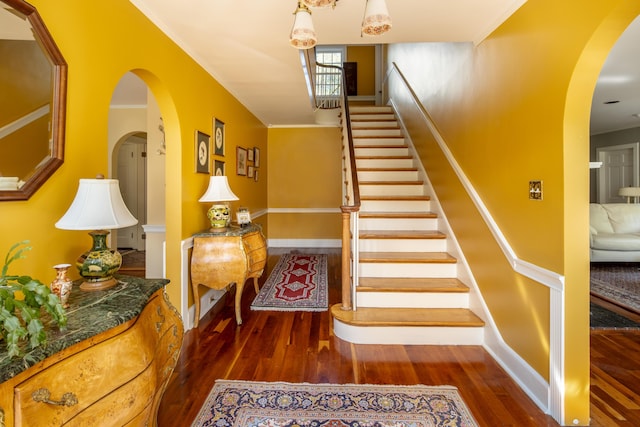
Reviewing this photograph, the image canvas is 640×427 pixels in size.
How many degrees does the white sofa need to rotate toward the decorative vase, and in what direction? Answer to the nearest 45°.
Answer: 0° — it already faces it

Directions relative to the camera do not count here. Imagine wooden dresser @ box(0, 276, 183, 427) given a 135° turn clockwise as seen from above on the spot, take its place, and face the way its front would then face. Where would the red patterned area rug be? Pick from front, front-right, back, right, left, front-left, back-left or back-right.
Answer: back-right

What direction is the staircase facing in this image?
toward the camera

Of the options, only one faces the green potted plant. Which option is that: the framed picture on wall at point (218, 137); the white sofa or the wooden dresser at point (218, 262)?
the white sofa

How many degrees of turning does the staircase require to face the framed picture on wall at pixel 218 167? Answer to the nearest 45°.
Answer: approximately 90° to its right

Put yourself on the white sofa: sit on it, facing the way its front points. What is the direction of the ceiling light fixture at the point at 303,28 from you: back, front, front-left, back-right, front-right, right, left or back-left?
front

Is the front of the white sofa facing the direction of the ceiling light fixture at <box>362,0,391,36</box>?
yes

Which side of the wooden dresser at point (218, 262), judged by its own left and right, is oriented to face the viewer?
right

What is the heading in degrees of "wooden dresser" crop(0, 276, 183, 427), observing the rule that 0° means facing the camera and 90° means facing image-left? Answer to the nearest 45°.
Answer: approximately 315°

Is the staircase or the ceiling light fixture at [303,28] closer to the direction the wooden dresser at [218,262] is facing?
the staircase

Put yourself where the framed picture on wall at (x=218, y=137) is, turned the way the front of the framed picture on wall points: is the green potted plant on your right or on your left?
on your right

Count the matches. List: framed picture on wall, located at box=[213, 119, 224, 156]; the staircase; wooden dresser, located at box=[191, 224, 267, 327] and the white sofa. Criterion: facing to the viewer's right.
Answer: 2

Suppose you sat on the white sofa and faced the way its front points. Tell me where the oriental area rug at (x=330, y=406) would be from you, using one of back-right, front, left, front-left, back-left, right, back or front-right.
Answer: front

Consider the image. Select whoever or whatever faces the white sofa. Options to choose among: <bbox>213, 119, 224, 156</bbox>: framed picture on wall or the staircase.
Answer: the framed picture on wall

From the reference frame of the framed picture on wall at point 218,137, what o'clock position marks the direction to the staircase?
The staircase is roughly at 1 o'clock from the framed picture on wall.

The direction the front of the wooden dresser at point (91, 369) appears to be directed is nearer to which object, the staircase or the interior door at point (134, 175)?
the staircase

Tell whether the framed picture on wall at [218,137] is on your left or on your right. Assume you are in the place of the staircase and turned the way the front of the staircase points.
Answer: on your right
